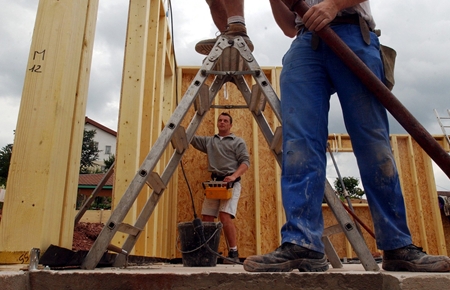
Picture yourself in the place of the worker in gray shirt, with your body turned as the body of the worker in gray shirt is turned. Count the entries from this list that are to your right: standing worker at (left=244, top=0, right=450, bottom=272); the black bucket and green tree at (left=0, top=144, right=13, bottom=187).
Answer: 1

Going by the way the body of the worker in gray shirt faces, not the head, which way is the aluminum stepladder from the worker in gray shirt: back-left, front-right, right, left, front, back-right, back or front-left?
front-left

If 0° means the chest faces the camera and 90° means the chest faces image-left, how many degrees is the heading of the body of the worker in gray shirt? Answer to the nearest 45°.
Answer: approximately 45°

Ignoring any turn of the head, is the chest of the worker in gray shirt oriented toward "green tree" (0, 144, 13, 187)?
no

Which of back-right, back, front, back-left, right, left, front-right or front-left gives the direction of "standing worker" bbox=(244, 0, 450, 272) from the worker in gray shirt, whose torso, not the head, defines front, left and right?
front-left

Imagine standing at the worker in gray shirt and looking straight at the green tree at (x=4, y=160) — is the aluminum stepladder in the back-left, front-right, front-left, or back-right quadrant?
back-left

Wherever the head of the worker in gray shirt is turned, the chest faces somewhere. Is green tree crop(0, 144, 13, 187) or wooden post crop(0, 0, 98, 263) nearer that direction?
the wooden post

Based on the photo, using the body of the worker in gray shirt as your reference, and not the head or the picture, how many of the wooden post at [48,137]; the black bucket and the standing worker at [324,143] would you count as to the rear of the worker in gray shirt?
0

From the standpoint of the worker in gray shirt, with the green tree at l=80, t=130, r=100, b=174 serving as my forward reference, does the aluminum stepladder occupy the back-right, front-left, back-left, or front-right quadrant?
back-left

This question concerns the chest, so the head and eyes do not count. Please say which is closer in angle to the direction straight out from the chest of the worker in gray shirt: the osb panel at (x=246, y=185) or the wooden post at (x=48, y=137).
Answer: the wooden post

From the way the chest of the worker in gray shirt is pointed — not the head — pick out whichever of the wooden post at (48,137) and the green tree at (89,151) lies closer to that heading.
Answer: the wooden post

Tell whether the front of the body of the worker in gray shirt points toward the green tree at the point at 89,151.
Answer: no

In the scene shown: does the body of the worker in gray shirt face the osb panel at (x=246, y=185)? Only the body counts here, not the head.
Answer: no
